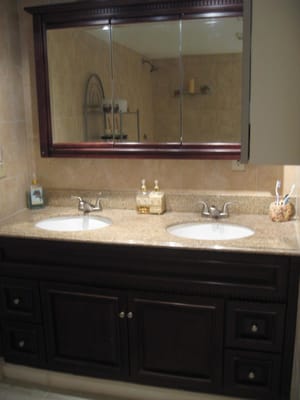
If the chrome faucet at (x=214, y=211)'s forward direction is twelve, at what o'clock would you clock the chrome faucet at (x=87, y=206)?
the chrome faucet at (x=87, y=206) is roughly at 3 o'clock from the chrome faucet at (x=214, y=211).

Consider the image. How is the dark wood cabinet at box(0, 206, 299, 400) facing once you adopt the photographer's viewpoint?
facing the viewer

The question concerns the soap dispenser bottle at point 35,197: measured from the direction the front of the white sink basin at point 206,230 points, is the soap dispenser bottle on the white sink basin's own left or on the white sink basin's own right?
on the white sink basin's own right

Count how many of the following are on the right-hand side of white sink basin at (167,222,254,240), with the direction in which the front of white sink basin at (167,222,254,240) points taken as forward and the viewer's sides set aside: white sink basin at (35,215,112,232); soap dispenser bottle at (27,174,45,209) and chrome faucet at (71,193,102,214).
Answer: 3

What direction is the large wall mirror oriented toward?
toward the camera

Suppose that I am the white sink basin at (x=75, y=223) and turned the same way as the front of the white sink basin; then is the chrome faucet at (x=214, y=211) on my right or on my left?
on my left

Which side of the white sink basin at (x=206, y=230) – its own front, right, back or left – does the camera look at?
front

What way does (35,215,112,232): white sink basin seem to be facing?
toward the camera
